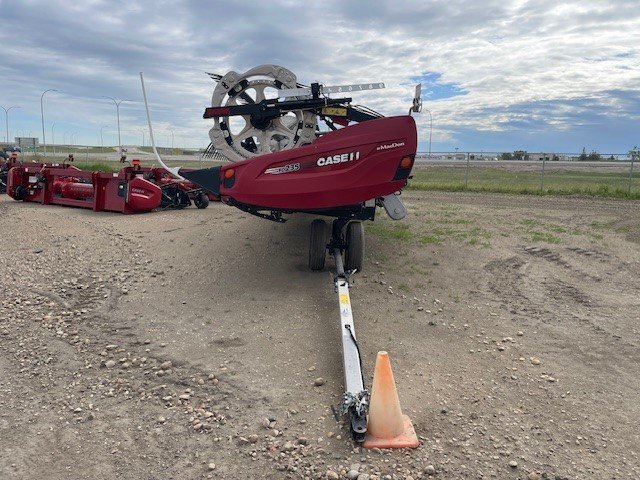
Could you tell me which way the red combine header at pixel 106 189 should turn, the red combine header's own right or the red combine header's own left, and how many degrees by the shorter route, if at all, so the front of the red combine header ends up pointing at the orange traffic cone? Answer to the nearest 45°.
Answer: approximately 135° to the red combine header's own right

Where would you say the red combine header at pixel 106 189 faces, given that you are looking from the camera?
facing away from the viewer and to the right of the viewer
